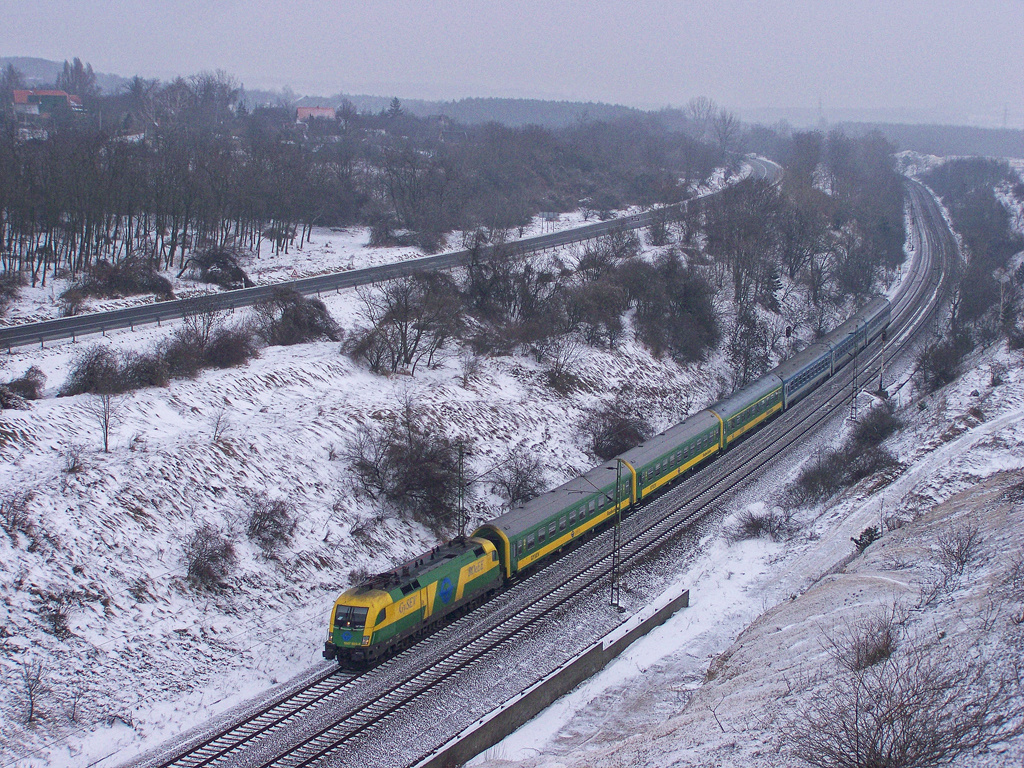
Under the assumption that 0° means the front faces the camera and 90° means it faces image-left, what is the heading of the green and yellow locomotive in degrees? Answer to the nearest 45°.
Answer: approximately 45°

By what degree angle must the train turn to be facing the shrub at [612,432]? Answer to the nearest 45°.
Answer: approximately 135° to its right

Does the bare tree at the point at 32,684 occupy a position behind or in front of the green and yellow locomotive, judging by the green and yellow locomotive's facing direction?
in front

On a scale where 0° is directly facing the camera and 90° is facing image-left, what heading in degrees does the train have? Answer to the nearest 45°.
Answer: approximately 45°

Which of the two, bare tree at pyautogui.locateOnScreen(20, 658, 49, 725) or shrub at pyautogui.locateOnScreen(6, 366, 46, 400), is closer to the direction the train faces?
the bare tree

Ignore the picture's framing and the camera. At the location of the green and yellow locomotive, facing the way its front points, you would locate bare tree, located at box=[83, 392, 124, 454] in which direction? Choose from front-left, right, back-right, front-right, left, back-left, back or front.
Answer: right

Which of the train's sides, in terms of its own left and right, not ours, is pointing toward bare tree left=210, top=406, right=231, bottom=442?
right

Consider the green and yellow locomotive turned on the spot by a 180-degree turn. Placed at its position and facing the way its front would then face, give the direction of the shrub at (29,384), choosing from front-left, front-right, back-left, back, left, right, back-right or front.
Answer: left

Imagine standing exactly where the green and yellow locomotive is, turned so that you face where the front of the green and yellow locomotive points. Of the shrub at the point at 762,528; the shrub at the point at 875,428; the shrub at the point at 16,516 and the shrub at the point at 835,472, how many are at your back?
3
